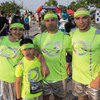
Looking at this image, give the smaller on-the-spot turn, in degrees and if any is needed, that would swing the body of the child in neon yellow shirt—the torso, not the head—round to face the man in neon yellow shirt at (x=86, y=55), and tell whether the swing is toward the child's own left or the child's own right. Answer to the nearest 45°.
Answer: approximately 45° to the child's own left

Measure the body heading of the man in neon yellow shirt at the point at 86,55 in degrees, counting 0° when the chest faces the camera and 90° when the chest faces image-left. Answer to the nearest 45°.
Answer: approximately 45°

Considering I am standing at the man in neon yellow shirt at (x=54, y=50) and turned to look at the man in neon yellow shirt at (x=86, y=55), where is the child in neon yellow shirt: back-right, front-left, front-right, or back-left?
back-right

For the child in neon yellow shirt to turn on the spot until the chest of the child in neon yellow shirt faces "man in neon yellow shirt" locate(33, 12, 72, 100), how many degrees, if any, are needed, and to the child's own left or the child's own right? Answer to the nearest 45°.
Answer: approximately 90° to the child's own left
